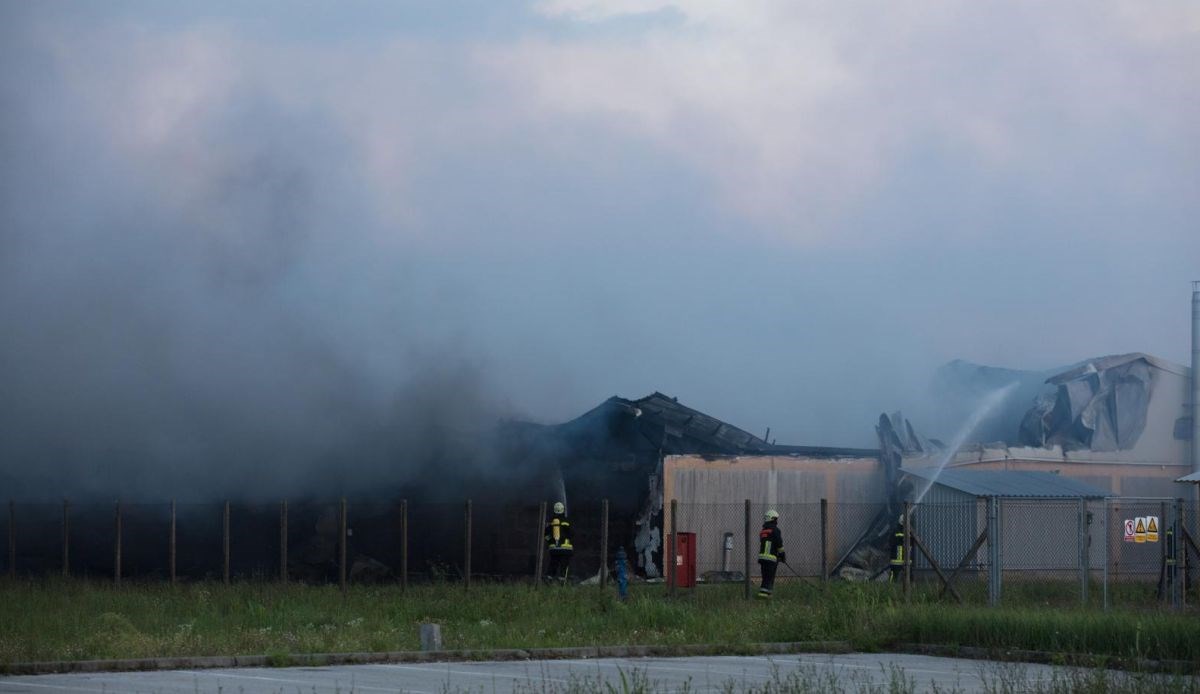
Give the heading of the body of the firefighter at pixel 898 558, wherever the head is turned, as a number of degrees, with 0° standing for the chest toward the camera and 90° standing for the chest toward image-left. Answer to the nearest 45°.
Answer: approximately 270°

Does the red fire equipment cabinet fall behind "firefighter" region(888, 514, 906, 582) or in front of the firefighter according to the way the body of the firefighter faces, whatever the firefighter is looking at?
behind

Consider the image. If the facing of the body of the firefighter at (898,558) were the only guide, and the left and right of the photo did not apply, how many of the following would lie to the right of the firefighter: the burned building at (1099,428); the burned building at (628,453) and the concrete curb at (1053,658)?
1

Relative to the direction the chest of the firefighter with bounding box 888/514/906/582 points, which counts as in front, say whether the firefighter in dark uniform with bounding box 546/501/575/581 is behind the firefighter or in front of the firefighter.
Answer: behind

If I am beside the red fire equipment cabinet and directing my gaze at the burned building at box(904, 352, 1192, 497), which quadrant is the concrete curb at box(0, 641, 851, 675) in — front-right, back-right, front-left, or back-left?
back-right

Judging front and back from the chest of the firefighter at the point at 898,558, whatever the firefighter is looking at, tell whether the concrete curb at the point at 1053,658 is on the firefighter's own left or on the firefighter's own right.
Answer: on the firefighter's own right

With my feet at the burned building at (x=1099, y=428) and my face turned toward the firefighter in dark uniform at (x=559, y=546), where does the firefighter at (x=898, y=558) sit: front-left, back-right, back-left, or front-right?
front-left

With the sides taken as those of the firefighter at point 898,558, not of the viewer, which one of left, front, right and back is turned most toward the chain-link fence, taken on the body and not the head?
back
